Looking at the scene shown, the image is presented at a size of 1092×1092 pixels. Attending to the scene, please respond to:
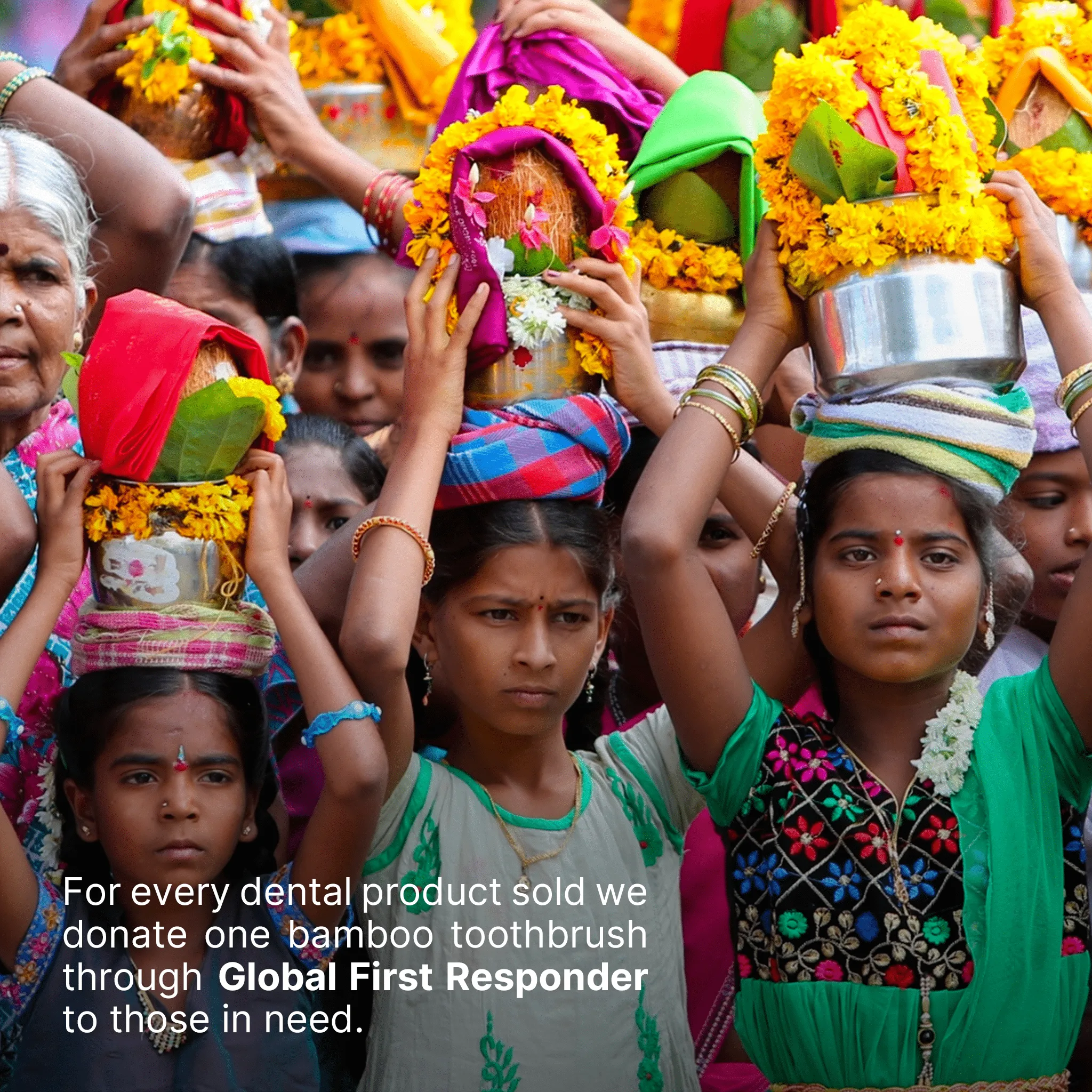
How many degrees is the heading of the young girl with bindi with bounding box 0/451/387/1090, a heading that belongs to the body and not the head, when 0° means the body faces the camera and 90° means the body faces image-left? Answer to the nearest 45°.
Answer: approximately 0°

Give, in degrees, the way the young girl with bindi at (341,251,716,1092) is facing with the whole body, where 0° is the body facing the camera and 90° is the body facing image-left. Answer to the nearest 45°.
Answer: approximately 0°

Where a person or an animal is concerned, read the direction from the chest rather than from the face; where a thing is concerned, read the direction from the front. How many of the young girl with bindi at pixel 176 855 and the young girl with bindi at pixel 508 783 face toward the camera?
2

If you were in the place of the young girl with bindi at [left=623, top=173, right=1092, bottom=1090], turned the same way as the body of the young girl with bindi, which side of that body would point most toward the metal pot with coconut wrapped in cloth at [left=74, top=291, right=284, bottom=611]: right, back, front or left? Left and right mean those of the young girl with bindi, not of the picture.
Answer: right

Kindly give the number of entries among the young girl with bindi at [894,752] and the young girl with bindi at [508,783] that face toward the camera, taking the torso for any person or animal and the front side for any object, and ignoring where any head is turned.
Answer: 2

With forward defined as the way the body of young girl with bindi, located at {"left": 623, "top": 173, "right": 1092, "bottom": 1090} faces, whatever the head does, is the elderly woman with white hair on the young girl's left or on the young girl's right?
on the young girl's right

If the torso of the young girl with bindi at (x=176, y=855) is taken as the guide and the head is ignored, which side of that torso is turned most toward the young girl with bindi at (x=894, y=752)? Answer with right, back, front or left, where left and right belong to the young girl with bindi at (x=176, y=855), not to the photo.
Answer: left

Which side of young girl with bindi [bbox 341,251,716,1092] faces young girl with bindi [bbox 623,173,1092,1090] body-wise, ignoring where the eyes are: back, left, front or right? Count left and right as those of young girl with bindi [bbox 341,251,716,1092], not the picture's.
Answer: left

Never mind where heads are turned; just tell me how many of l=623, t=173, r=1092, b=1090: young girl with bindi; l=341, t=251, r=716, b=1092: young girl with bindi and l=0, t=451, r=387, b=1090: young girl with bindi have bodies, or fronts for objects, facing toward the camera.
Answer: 3
